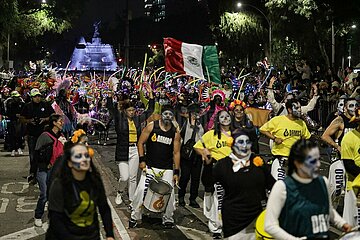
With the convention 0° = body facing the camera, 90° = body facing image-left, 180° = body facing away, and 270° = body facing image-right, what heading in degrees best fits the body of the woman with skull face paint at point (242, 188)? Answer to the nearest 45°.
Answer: approximately 0°

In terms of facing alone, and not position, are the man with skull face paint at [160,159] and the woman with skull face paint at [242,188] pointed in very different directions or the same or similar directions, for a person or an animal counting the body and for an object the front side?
same or similar directions

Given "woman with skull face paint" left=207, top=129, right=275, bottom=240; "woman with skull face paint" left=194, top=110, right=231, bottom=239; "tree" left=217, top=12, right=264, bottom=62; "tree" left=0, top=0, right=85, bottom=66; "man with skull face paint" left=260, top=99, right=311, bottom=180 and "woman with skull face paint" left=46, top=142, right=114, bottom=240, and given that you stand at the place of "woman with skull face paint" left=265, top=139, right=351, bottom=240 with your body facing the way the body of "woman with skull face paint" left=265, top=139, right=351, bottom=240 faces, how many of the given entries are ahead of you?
0

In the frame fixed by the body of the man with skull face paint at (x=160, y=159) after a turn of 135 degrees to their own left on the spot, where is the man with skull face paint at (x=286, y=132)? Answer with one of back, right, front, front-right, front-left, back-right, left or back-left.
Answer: front-right

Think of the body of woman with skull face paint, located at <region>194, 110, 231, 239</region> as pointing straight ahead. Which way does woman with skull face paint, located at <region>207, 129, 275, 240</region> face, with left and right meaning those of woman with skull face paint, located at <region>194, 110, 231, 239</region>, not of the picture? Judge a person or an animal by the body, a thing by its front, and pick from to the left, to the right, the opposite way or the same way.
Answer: the same way

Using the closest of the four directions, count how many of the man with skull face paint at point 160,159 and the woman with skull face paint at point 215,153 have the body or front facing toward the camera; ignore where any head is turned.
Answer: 2

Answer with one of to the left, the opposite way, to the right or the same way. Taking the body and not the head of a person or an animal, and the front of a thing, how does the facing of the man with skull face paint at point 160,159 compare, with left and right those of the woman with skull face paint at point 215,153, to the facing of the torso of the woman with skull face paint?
the same way

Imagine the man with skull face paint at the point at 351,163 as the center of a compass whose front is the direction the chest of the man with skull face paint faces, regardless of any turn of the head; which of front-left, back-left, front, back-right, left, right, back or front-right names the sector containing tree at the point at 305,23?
back

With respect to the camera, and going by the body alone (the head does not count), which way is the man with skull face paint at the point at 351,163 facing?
toward the camera

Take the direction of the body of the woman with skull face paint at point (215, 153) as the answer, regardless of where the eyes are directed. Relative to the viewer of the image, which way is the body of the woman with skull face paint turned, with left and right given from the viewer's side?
facing the viewer

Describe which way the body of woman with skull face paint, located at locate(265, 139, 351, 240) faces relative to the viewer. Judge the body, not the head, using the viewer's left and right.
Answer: facing the viewer and to the right of the viewer

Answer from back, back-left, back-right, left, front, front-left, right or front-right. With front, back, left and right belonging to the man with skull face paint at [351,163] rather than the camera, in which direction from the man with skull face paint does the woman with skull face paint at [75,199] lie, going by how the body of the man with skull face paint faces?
front-right

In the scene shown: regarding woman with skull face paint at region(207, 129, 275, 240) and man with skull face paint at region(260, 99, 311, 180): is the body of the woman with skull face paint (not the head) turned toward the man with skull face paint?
no

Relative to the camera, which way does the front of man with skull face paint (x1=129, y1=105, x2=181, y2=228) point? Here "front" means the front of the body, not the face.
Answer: toward the camera

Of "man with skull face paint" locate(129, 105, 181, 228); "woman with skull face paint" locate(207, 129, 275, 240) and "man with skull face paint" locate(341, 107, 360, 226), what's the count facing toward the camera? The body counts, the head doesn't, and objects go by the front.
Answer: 3
